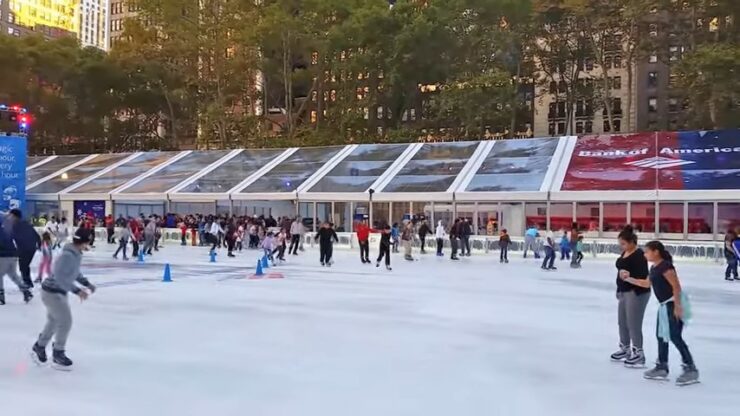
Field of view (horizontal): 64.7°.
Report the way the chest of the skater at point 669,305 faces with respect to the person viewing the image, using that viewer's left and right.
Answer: facing to the left of the viewer

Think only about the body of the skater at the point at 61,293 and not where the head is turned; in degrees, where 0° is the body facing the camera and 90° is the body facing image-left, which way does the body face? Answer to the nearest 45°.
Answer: approximately 270°

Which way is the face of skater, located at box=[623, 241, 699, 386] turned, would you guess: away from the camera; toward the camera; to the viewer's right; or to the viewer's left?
to the viewer's left

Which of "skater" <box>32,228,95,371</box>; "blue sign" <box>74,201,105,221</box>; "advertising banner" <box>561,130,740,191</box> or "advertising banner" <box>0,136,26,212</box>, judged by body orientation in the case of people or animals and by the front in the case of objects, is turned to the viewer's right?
the skater

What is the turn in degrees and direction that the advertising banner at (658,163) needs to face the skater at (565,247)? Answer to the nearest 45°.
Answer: approximately 45° to its right

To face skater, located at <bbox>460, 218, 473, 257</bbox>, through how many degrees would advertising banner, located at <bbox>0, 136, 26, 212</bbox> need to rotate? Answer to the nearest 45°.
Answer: approximately 45° to its left

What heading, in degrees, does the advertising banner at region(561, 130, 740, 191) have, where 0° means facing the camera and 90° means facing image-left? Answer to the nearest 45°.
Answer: approximately 0°

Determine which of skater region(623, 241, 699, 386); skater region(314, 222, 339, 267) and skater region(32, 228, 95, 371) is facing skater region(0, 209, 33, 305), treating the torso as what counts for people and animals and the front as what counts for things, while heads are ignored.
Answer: skater region(623, 241, 699, 386)

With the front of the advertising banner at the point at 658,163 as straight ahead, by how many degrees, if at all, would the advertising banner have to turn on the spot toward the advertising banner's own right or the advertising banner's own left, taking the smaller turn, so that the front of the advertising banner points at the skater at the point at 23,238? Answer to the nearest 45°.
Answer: approximately 45° to the advertising banner's own right

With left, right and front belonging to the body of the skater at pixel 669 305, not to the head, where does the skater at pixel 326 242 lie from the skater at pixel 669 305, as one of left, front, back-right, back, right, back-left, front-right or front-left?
front-right

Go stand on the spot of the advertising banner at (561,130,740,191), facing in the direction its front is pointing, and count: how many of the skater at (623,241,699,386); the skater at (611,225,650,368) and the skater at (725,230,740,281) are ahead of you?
3

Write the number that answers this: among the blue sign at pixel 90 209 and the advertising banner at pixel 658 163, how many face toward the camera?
2

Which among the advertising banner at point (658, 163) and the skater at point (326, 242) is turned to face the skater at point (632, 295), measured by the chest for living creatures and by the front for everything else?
the advertising banner

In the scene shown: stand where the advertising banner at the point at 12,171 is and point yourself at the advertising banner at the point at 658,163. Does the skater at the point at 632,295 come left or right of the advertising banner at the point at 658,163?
right
